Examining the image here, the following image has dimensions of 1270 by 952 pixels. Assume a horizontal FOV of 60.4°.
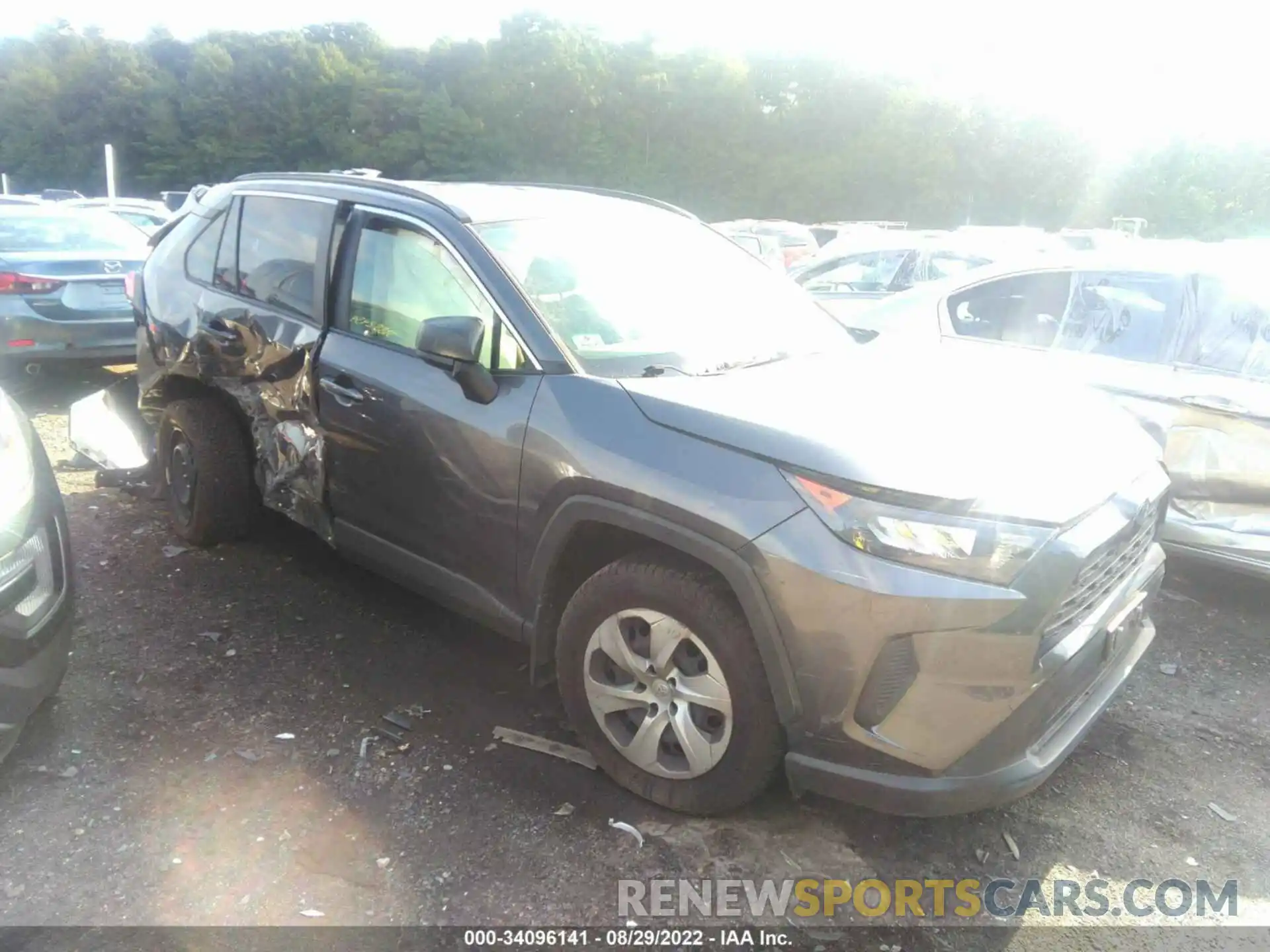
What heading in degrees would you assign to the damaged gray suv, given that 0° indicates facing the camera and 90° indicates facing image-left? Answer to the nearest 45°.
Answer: approximately 315°

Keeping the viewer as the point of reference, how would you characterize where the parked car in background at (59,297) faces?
facing away from the viewer and to the left of the viewer

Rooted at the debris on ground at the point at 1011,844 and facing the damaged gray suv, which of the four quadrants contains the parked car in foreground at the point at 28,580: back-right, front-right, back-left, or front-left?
front-left

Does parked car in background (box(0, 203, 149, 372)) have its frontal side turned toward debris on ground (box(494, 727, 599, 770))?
no

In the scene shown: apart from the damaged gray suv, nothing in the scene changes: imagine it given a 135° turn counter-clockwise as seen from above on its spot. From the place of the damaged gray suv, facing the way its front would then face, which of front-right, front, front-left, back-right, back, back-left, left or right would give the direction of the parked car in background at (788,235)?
front

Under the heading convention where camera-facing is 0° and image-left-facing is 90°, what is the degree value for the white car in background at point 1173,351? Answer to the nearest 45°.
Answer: approximately 315°

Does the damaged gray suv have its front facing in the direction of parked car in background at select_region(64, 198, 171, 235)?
no

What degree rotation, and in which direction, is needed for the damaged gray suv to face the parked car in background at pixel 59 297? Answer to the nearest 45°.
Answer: approximately 180°

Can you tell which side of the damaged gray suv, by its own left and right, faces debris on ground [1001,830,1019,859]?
front

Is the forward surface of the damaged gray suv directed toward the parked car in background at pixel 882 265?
no

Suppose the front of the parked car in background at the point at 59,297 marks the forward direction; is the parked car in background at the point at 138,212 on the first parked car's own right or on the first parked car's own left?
on the first parked car's own right
